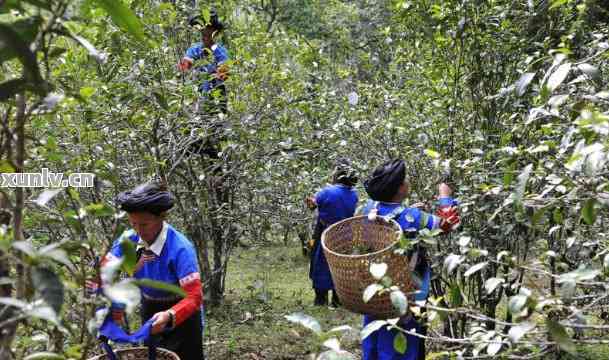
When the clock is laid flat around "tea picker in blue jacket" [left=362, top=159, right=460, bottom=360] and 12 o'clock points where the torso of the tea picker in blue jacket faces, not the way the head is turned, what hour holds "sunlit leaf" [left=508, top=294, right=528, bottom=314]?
The sunlit leaf is roughly at 4 o'clock from the tea picker in blue jacket.

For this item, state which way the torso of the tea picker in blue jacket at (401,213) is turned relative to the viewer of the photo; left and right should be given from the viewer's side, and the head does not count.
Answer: facing away from the viewer and to the right of the viewer

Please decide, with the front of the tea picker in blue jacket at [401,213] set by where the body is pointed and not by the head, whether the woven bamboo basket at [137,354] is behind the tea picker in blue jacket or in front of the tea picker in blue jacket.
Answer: behind
